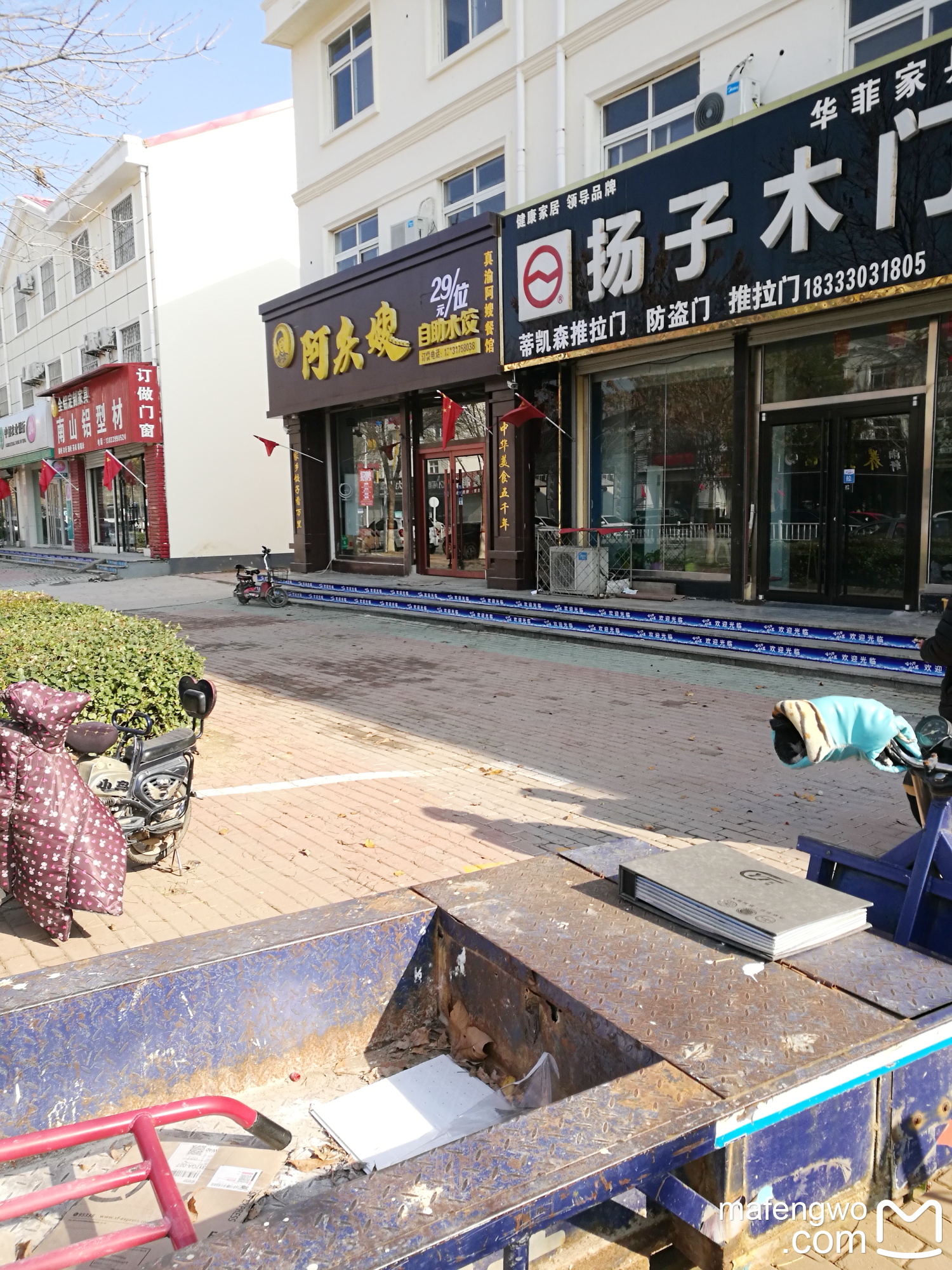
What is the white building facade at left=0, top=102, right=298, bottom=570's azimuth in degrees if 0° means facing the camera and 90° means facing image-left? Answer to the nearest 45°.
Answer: approximately 45°

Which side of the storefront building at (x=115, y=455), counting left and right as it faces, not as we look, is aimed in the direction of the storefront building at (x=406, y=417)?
left

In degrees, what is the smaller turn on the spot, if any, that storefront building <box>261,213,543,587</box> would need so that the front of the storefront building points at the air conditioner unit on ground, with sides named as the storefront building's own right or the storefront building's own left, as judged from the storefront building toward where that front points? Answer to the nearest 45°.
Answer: approximately 90° to the storefront building's own left

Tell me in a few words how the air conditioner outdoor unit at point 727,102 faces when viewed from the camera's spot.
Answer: facing the viewer and to the left of the viewer

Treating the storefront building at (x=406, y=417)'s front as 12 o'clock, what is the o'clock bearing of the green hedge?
The green hedge is roughly at 11 o'clock from the storefront building.

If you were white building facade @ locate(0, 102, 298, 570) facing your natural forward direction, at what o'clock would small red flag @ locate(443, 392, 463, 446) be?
The small red flag is roughly at 10 o'clock from the white building facade.

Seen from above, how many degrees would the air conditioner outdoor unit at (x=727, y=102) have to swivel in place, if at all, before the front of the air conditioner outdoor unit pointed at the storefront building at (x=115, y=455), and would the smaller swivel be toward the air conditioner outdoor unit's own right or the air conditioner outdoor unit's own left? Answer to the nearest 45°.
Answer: approximately 90° to the air conditioner outdoor unit's own right

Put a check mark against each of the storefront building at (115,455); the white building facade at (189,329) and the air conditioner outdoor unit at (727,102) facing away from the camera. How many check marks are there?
0

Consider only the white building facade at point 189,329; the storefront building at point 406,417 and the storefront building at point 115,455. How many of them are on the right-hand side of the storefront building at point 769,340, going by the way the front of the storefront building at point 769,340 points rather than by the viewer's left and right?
3

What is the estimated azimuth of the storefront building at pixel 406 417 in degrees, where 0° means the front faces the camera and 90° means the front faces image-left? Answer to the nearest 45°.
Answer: approximately 45°

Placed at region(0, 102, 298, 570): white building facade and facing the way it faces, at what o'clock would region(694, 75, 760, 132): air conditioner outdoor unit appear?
The air conditioner outdoor unit is roughly at 10 o'clock from the white building facade.

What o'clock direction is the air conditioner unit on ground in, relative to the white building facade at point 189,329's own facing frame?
The air conditioner unit on ground is roughly at 10 o'clock from the white building facade.

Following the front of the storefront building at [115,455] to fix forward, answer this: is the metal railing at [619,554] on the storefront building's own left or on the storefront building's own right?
on the storefront building's own left

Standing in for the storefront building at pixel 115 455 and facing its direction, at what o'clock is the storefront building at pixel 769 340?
the storefront building at pixel 769 340 is roughly at 10 o'clock from the storefront building at pixel 115 455.

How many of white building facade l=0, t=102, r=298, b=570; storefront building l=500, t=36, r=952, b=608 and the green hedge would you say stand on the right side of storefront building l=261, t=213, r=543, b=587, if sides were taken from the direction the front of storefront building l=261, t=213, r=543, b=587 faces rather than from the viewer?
1

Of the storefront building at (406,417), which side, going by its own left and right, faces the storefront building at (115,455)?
right
